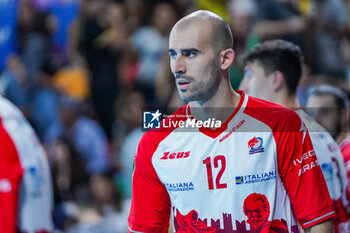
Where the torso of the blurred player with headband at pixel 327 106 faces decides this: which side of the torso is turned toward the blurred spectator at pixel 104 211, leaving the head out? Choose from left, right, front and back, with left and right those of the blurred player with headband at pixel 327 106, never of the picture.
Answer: right

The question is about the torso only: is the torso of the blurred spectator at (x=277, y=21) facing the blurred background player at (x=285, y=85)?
yes

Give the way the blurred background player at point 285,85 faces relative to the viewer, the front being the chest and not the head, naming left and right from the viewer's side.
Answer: facing to the left of the viewer

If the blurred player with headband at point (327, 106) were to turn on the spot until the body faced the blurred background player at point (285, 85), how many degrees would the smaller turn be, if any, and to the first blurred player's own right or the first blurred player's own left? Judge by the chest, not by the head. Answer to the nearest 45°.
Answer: approximately 45° to the first blurred player's own left

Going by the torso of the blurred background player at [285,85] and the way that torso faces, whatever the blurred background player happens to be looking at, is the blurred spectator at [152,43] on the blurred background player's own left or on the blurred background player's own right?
on the blurred background player's own right

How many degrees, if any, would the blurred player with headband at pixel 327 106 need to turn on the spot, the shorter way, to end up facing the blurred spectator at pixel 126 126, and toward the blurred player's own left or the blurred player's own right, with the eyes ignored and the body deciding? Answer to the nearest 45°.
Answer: approximately 90° to the blurred player's own right

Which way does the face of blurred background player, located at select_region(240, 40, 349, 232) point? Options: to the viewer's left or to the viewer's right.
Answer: to the viewer's left

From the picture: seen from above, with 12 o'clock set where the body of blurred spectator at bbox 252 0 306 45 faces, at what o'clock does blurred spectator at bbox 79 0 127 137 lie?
blurred spectator at bbox 79 0 127 137 is roughly at 4 o'clock from blurred spectator at bbox 252 0 306 45.
